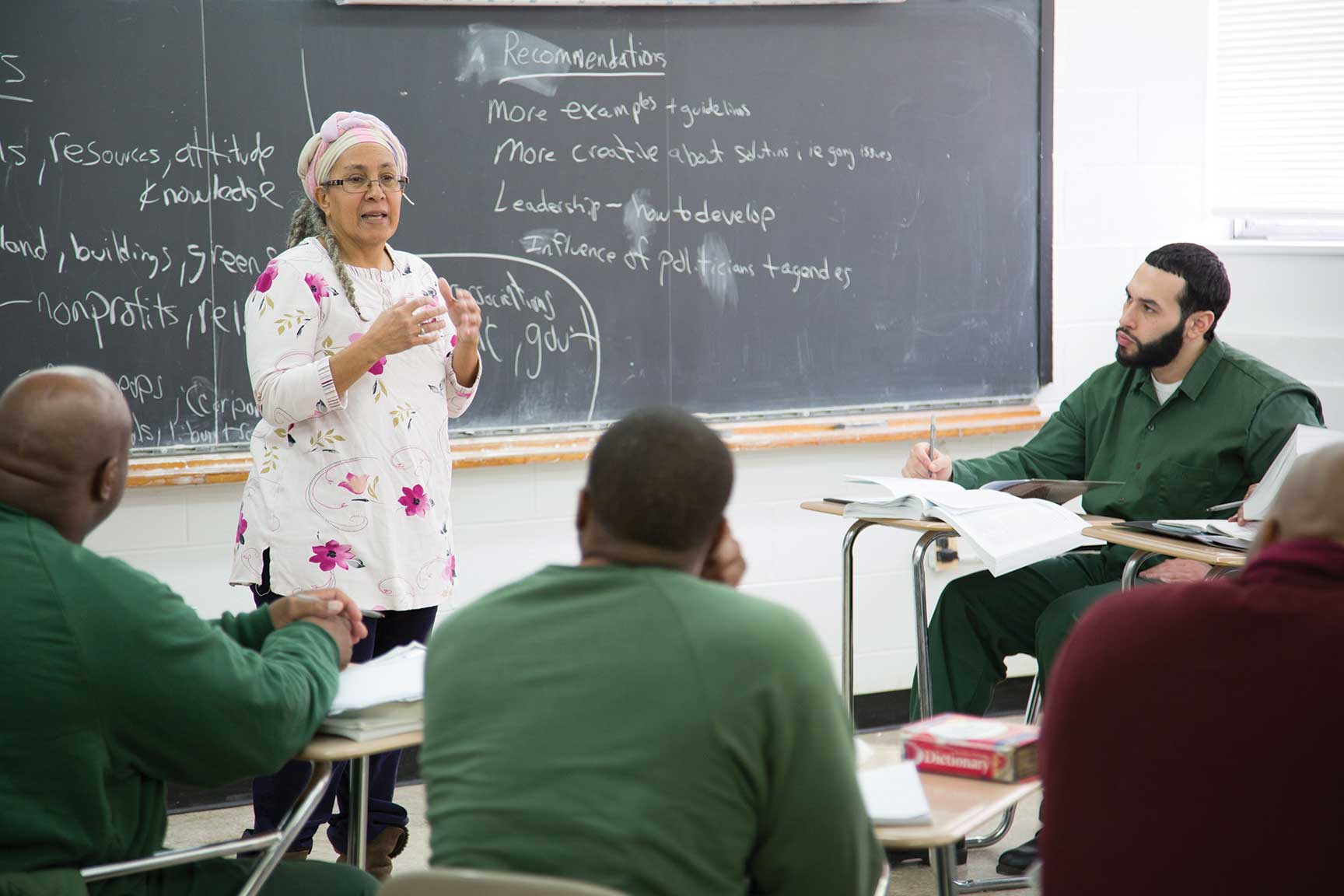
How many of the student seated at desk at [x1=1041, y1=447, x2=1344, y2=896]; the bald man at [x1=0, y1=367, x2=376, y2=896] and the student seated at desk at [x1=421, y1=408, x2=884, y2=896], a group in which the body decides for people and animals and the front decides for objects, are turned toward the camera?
0

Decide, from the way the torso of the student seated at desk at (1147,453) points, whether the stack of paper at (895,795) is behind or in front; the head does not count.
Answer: in front

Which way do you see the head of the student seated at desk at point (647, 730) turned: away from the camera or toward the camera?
away from the camera

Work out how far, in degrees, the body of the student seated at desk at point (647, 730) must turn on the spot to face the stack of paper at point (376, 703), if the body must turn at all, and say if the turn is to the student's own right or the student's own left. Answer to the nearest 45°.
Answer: approximately 45° to the student's own left

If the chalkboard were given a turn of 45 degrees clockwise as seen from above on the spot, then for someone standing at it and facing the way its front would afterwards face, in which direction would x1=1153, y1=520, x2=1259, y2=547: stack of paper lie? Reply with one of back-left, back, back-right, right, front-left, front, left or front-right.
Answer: left

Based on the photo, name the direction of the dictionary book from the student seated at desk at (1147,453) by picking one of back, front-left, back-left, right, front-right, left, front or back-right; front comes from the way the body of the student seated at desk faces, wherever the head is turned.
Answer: front-left

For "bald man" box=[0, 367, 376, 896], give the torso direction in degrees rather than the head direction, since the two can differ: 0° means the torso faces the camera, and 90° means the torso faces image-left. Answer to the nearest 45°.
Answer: approximately 225°

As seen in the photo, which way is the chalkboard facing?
toward the camera

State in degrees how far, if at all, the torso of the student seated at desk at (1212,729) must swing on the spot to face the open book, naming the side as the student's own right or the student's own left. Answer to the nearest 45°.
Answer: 0° — they already face it

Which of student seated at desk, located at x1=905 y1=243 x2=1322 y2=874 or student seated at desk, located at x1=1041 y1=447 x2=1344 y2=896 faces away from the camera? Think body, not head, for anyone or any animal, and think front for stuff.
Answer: student seated at desk, located at x1=1041 y1=447 x2=1344 y2=896

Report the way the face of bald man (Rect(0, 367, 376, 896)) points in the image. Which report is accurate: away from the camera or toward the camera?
away from the camera

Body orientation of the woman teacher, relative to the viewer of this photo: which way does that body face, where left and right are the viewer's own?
facing the viewer and to the right of the viewer

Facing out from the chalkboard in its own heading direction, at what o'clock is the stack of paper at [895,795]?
The stack of paper is roughly at 12 o'clock from the chalkboard.

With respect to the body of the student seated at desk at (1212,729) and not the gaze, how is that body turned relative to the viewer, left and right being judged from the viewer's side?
facing away from the viewer

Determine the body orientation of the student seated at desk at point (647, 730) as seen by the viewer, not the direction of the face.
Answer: away from the camera
